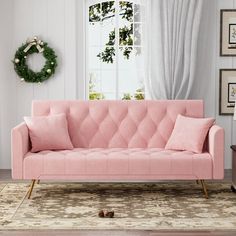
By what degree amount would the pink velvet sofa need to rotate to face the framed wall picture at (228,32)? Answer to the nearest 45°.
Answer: approximately 135° to its left

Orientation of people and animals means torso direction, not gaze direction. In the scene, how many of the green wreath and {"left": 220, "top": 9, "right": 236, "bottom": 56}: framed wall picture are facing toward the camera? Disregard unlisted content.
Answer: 2

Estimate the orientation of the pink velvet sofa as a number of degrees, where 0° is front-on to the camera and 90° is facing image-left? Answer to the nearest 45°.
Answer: approximately 0°

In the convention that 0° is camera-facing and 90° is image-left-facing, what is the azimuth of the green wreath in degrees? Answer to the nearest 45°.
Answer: approximately 0°

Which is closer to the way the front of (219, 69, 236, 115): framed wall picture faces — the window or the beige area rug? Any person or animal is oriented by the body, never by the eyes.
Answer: the beige area rug

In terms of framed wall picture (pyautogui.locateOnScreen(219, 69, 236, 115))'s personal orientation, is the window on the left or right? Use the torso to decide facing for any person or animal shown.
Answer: on its right

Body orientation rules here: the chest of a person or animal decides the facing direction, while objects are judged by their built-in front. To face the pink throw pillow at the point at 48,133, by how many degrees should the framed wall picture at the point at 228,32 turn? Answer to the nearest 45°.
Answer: approximately 45° to its right

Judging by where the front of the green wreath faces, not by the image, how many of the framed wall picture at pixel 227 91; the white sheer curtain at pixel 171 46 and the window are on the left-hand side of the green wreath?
3
